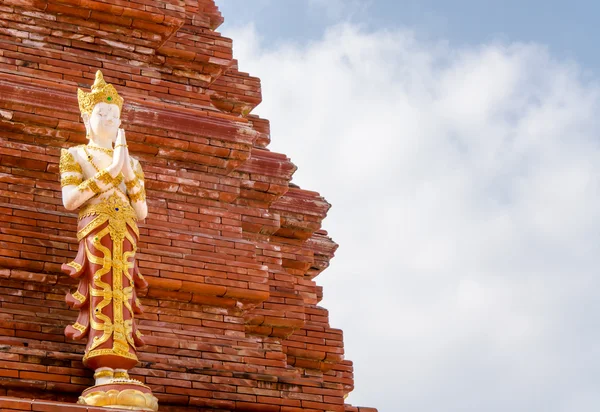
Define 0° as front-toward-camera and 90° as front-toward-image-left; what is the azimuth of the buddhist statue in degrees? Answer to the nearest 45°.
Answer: approximately 315°
